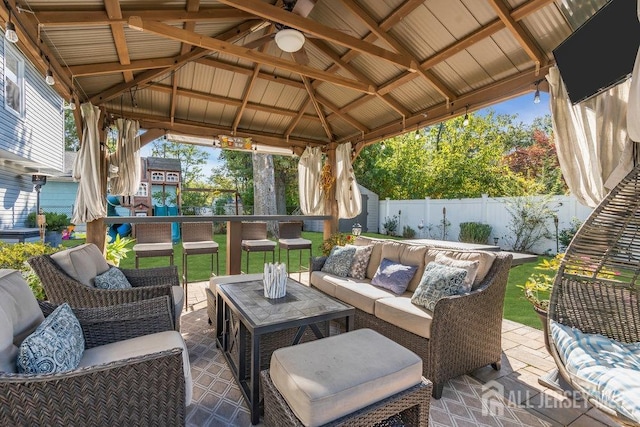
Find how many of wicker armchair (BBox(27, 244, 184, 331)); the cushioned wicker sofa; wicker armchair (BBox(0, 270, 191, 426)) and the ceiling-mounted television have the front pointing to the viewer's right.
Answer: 2

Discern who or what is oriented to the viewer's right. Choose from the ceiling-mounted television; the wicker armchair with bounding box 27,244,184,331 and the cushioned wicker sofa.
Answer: the wicker armchair

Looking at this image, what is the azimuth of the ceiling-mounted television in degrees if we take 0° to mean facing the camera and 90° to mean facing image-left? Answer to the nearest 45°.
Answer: approximately 45°

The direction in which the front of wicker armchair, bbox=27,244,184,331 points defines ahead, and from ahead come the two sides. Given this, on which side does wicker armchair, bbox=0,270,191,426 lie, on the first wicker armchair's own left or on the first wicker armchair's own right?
on the first wicker armchair's own right

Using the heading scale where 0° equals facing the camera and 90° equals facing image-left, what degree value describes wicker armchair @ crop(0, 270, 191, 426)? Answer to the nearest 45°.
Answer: approximately 270°

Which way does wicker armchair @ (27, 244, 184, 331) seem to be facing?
to the viewer's right

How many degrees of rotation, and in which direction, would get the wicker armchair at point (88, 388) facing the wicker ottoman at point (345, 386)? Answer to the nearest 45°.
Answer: approximately 45° to its right
